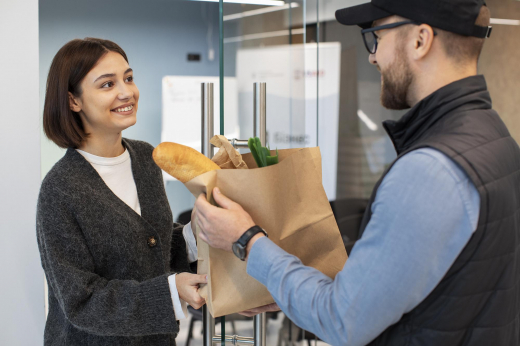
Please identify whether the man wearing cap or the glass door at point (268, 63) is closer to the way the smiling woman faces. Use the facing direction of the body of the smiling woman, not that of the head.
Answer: the man wearing cap

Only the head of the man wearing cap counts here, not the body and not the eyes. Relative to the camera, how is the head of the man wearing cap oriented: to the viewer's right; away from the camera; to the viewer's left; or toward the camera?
to the viewer's left

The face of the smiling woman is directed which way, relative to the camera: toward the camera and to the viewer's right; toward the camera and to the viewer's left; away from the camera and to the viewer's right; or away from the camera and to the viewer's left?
toward the camera and to the viewer's right

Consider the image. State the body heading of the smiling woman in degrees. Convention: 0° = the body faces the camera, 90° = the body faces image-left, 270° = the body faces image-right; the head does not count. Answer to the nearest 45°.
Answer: approximately 315°

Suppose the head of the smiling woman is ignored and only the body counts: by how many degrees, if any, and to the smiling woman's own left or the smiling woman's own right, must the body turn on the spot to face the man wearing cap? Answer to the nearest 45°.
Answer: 0° — they already face them
